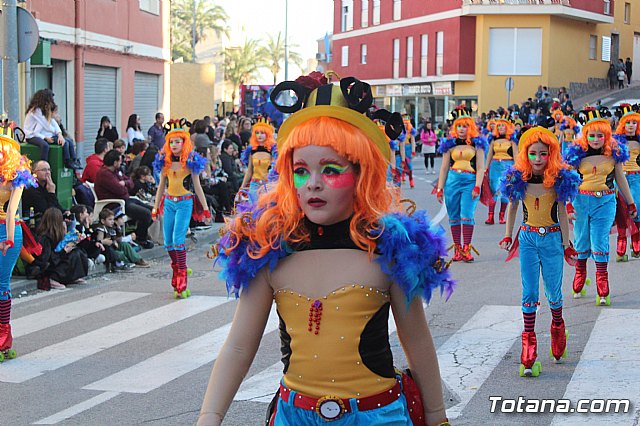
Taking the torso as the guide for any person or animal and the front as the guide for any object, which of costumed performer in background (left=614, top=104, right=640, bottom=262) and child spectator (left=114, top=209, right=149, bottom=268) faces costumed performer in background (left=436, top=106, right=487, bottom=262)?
the child spectator

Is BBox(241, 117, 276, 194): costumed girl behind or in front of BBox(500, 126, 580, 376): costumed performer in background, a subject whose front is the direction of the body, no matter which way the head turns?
behind

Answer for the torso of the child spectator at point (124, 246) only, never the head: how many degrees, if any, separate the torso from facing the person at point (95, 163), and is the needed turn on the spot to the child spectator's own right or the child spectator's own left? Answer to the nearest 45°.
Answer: approximately 90° to the child spectator's own left

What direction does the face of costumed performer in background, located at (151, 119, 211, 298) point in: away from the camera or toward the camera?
toward the camera

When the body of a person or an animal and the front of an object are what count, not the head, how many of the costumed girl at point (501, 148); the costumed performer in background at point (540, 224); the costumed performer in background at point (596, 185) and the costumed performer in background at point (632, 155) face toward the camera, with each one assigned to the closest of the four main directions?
4

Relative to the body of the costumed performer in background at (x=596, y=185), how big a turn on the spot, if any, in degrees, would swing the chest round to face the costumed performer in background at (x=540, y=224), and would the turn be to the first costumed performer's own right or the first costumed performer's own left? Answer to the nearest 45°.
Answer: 0° — they already face them

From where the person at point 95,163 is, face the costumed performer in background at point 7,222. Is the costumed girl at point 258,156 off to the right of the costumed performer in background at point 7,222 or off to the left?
left

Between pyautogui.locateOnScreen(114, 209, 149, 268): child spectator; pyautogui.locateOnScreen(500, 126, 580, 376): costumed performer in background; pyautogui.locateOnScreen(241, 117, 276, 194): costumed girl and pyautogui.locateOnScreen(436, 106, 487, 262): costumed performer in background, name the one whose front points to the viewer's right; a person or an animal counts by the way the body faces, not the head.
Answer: the child spectator

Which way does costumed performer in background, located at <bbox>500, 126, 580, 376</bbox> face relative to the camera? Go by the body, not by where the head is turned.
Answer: toward the camera

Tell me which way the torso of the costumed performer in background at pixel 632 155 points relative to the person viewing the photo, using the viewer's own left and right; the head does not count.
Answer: facing the viewer

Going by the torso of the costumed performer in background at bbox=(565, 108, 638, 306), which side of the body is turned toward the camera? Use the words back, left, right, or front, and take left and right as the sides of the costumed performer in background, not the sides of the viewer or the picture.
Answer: front

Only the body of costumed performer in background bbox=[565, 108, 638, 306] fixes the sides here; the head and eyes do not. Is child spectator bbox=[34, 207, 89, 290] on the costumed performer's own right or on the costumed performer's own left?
on the costumed performer's own right

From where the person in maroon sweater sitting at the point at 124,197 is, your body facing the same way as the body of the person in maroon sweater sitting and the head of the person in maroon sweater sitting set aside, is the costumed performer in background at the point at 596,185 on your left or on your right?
on your right

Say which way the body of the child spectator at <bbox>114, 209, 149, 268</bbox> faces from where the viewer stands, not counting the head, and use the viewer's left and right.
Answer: facing to the right of the viewer

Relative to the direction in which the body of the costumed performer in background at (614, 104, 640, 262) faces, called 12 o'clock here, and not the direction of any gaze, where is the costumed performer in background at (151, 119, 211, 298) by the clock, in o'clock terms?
the costumed performer in background at (151, 119, 211, 298) is roughly at 2 o'clock from the costumed performer in background at (614, 104, 640, 262).
